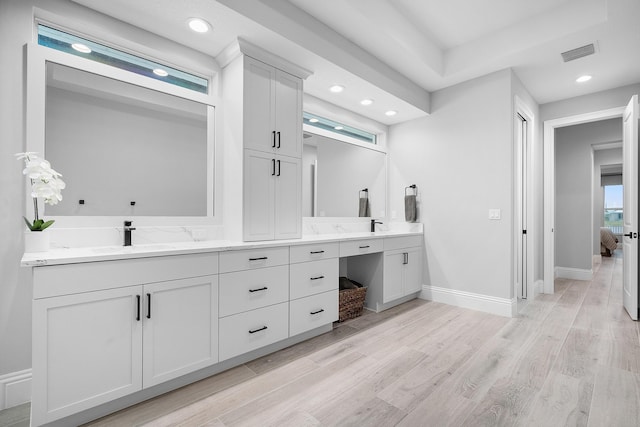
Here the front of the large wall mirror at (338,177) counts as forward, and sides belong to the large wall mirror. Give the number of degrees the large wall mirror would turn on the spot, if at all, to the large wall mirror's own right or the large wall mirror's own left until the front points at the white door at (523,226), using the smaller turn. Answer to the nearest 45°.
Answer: approximately 45° to the large wall mirror's own left

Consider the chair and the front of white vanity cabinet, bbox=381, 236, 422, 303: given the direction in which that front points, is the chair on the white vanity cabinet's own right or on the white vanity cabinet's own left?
on the white vanity cabinet's own left

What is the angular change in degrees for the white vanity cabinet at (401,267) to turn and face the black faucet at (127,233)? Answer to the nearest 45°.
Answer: approximately 90° to its right

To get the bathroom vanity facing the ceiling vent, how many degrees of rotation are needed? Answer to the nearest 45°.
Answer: approximately 45° to its left

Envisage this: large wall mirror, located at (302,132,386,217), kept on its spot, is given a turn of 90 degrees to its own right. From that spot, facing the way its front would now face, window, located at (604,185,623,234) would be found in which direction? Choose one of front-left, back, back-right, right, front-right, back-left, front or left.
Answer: back

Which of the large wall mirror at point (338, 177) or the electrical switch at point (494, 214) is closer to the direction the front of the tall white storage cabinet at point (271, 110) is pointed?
the electrical switch

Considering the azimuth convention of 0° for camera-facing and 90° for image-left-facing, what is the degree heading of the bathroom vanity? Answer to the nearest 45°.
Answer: approximately 315°

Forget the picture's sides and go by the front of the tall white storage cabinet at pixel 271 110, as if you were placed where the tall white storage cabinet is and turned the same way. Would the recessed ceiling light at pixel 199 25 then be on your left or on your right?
on your right
